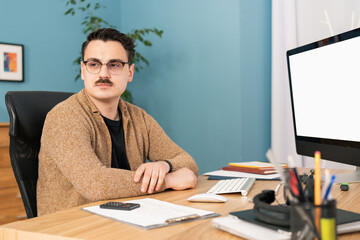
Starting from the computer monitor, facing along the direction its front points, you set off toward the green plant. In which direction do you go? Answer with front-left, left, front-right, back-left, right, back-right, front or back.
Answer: right

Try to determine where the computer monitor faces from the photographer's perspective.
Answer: facing the viewer and to the left of the viewer

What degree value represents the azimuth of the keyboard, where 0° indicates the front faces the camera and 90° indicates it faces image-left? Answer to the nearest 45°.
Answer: approximately 90°

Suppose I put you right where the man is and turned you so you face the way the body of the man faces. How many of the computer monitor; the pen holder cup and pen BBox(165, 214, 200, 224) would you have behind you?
0

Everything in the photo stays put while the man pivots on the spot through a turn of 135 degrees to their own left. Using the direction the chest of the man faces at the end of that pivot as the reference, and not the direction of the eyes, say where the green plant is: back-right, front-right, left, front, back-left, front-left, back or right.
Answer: front

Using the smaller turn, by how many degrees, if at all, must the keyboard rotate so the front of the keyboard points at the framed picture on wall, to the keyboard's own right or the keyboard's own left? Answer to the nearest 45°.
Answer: approximately 45° to the keyboard's own right

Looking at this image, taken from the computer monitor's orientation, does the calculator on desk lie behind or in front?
in front

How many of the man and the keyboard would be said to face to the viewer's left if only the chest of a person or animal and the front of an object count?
1

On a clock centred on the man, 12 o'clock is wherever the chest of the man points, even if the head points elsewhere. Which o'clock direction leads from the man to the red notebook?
The red notebook is roughly at 10 o'clock from the man.

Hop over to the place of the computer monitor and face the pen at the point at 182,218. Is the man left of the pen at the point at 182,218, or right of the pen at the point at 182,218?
right

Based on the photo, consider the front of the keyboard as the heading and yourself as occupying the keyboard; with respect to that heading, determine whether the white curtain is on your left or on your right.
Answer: on your right

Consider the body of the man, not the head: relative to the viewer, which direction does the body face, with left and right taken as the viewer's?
facing the viewer and to the right of the viewer

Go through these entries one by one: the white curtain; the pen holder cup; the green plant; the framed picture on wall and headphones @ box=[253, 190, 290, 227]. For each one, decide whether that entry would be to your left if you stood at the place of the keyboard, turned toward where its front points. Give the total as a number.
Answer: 2

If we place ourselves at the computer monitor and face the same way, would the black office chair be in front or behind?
in front
